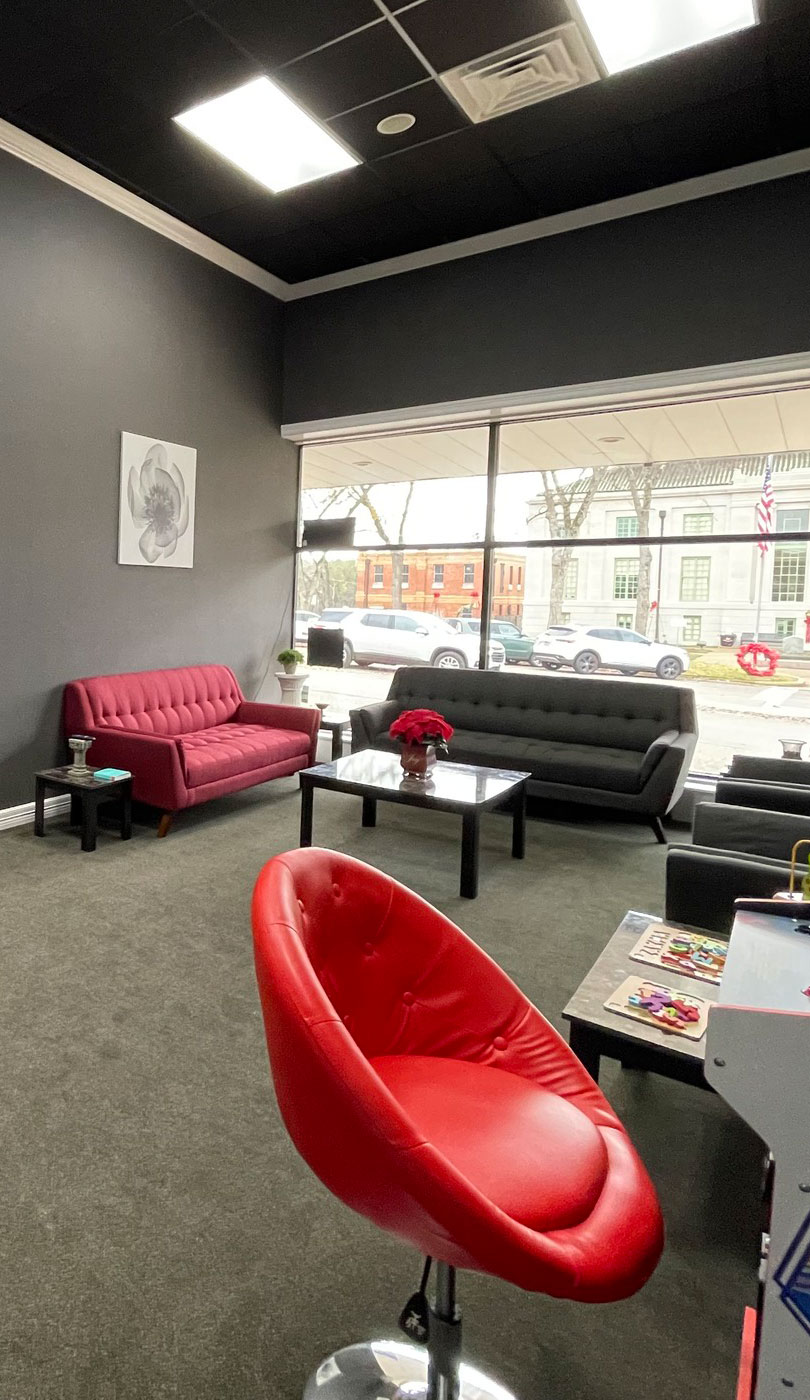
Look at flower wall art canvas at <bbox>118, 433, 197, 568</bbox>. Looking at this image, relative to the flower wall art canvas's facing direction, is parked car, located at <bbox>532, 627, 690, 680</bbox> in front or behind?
in front

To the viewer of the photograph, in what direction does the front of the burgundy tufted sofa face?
facing the viewer and to the right of the viewer

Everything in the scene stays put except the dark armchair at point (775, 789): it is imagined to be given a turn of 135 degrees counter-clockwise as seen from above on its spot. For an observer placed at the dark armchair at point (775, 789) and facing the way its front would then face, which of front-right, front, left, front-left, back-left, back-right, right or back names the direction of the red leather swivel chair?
right

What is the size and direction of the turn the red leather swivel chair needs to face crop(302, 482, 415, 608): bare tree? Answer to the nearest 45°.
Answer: approximately 135° to its left

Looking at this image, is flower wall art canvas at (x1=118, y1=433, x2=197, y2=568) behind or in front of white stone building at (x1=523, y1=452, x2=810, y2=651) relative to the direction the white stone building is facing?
in front

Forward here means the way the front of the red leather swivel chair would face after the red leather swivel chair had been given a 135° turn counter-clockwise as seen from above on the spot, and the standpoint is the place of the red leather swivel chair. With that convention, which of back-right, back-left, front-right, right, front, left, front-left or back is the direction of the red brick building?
front

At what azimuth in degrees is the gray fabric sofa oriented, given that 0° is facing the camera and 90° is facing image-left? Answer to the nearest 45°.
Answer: approximately 45°

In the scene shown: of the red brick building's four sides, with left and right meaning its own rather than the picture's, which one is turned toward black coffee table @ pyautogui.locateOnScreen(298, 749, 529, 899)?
front

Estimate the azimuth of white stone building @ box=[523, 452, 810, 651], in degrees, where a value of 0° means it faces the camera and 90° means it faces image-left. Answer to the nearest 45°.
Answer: approximately 45°

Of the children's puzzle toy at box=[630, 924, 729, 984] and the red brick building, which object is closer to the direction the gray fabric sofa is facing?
the children's puzzle toy
